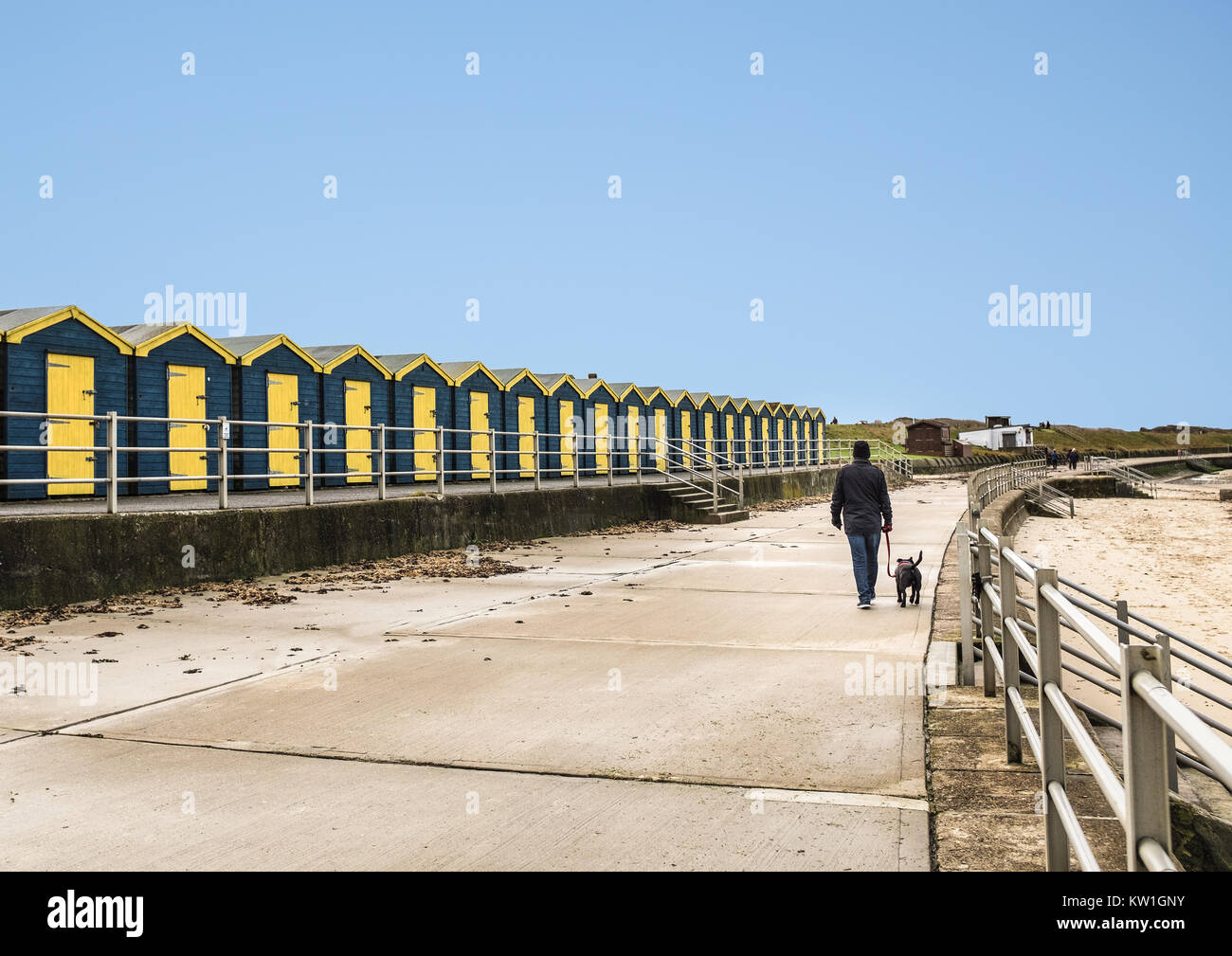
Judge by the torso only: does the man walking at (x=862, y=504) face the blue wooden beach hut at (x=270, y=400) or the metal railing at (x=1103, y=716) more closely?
the blue wooden beach hut

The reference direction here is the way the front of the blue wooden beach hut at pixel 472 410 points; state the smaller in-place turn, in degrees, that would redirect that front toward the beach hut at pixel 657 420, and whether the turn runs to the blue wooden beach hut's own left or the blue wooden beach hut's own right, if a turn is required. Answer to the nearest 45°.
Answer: approximately 90° to the blue wooden beach hut's own left

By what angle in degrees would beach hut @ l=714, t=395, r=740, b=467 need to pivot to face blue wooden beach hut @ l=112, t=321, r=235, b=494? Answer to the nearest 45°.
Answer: approximately 45° to its right

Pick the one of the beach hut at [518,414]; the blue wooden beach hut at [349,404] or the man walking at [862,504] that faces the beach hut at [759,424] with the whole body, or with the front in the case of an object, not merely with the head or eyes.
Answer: the man walking

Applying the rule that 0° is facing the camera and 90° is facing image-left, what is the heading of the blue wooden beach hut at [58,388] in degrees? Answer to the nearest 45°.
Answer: approximately 315°

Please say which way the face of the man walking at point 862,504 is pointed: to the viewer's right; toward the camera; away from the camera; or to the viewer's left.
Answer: away from the camera

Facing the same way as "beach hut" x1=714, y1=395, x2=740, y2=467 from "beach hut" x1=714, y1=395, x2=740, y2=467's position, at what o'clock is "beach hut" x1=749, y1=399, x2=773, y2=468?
"beach hut" x1=749, y1=399, x2=773, y2=468 is roughly at 8 o'clock from "beach hut" x1=714, y1=395, x2=740, y2=467.

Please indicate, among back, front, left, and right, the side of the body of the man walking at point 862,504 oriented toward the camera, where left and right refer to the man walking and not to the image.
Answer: back

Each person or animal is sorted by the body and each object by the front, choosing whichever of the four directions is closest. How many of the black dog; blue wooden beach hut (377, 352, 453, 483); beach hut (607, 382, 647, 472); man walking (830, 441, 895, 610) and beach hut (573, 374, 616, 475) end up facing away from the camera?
2

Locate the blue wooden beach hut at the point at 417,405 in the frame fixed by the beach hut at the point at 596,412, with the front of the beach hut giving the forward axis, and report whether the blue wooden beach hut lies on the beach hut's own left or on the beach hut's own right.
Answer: on the beach hut's own right
